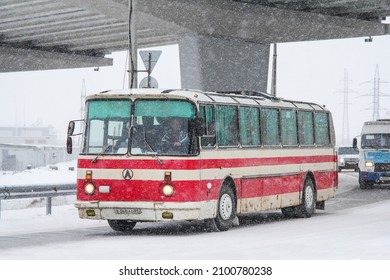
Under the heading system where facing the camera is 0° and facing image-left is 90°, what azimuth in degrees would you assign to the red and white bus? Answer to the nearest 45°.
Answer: approximately 45°

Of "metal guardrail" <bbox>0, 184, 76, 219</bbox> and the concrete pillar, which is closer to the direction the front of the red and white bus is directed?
the metal guardrail

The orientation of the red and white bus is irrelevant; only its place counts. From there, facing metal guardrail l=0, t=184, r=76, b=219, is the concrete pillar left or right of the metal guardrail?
right

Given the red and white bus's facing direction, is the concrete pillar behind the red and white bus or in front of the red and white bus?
behind

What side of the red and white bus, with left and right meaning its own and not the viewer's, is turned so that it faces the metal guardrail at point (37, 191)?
right
